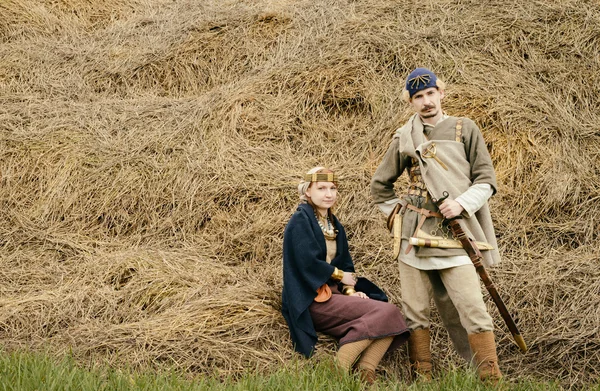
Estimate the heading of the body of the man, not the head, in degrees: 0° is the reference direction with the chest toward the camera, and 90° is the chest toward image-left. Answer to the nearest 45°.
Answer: approximately 0°

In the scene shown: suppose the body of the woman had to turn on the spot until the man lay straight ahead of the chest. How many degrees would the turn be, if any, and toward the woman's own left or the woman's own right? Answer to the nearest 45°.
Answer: approximately 45° to the woman's own left

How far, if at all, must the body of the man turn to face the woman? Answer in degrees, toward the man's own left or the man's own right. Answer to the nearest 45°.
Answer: approximately 90° to the man's own right
